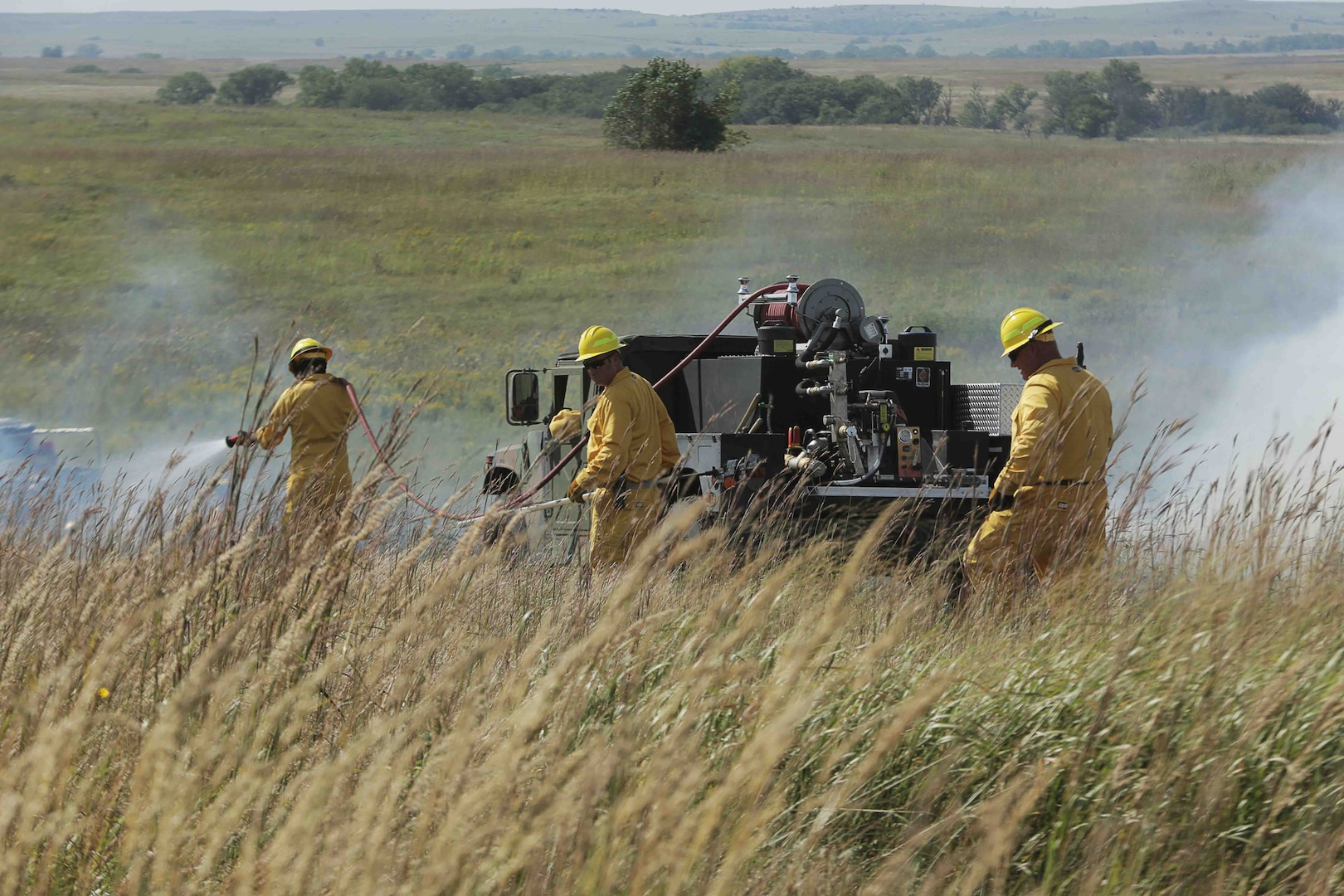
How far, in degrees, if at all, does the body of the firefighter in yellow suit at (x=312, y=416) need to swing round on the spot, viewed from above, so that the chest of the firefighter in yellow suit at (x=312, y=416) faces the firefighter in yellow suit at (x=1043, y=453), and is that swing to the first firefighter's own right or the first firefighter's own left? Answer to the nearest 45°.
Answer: approximately 180°

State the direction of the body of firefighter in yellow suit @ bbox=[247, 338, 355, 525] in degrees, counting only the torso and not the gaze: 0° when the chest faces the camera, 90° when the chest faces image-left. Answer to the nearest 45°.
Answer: approximately 135°

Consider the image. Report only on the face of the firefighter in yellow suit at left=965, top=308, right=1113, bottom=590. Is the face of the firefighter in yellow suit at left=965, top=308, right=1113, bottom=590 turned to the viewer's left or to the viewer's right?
to the viewer's left

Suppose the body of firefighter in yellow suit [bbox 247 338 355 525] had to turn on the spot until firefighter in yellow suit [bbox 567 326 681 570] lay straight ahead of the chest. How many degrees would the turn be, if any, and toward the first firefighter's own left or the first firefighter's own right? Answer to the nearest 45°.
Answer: approximately 135° to the first firefighter's own right
